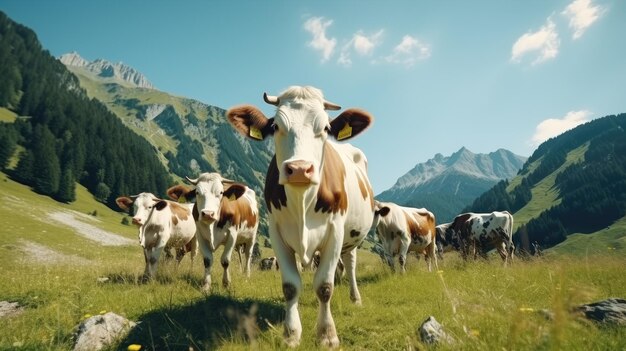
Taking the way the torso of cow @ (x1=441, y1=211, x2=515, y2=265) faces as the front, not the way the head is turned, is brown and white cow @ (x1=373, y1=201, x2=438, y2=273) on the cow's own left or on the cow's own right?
on the cow's own left

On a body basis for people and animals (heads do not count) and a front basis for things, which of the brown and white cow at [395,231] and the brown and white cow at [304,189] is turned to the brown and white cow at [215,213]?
the brown and white cow at [395,231]

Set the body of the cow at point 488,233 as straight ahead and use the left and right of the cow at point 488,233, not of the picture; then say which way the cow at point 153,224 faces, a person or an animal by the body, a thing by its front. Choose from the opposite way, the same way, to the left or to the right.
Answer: to the left

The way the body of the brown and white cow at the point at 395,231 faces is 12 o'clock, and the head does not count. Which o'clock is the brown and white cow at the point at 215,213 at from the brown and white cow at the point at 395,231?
the brown and white cow at the point at 215,213 is roughly at 12 o'clock from the brown and white cow at the point at 395,231.

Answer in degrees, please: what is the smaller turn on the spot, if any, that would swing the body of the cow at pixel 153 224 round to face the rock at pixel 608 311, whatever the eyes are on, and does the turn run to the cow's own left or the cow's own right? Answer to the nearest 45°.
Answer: approximately 90° to the cow's own left

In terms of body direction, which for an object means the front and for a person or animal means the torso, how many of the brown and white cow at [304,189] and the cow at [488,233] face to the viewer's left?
1

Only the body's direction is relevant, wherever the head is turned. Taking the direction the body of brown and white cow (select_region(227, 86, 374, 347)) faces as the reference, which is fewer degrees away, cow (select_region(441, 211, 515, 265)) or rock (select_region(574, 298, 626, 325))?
the rock

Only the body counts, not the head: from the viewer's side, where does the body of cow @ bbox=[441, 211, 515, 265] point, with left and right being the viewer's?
facing to the left of the viewer

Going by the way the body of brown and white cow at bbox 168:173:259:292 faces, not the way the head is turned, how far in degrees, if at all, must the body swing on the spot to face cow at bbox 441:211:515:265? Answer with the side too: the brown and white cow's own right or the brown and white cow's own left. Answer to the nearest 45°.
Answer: approximately 180°

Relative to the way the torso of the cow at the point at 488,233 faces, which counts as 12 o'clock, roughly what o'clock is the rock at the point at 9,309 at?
The rock is roughly at 10 o'clock from the cow.
